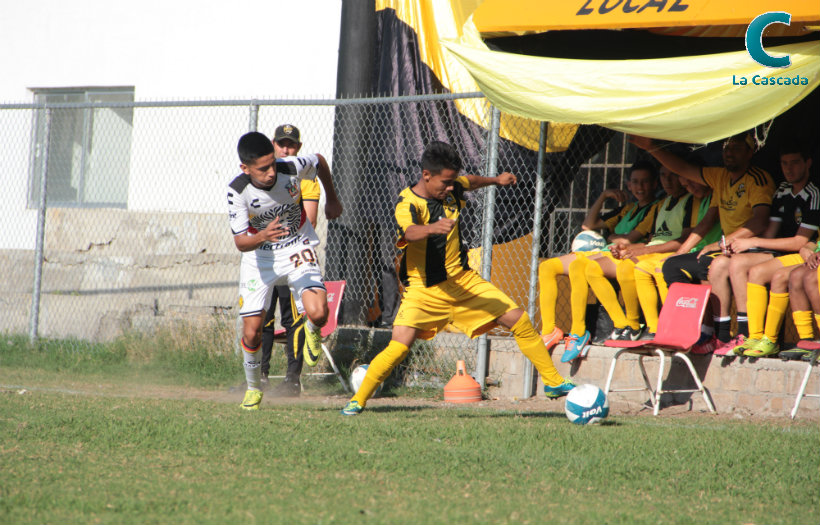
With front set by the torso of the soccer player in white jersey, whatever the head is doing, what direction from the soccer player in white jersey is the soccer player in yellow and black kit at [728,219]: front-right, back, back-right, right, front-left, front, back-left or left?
front-left

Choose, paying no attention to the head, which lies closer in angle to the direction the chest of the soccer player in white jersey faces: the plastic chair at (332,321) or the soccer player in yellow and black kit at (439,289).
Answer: the soccer player in yellow and black kit

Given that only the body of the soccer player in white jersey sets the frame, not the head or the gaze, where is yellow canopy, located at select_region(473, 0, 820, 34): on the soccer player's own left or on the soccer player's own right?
on the soccer player's own left

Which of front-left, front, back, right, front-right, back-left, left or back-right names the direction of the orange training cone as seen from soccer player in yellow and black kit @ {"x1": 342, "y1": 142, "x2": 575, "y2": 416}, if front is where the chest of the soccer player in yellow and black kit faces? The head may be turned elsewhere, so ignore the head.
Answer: back-left

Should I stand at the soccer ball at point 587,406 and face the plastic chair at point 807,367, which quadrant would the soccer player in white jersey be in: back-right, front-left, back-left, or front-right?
back-left

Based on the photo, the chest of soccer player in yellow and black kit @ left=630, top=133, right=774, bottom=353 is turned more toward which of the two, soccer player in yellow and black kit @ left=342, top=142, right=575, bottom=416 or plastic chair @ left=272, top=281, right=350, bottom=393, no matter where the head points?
the soccer player in yellow and black kit

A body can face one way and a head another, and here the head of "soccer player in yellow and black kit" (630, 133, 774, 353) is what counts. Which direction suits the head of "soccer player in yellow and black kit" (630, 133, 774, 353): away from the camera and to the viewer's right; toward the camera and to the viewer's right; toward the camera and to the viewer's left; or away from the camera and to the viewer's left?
toward the camera and to the viewer's left

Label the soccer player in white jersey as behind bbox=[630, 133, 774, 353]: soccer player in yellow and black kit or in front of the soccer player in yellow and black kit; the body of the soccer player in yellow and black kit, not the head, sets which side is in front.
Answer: in front

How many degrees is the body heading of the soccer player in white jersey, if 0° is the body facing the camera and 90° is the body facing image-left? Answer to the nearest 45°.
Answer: approximately 315°
